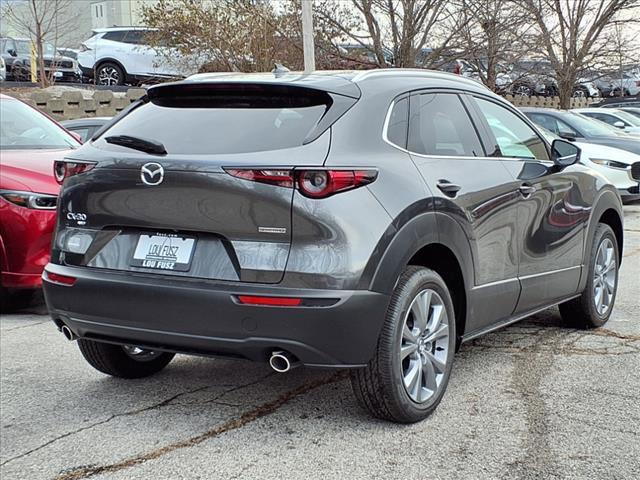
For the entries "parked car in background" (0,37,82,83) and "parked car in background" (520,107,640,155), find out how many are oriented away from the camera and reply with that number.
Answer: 0

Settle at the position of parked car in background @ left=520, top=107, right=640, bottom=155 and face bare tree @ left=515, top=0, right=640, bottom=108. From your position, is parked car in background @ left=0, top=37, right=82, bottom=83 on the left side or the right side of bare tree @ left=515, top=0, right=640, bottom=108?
left

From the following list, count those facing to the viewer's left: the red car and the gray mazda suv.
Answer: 0

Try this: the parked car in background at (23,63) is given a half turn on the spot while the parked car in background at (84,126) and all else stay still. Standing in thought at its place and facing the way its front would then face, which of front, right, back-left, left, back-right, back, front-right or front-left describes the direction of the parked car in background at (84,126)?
back-left

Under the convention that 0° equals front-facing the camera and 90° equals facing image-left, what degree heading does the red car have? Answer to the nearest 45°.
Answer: approximately 315°

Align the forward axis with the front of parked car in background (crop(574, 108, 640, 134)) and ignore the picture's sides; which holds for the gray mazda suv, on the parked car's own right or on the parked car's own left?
on the parked car's own right

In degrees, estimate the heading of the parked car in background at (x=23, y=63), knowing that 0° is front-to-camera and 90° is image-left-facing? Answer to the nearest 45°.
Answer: approximately 315°

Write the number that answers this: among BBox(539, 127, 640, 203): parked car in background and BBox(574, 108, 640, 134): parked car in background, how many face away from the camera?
0

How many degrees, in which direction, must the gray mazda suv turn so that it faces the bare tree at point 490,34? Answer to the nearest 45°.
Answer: approximately 45° to its left
